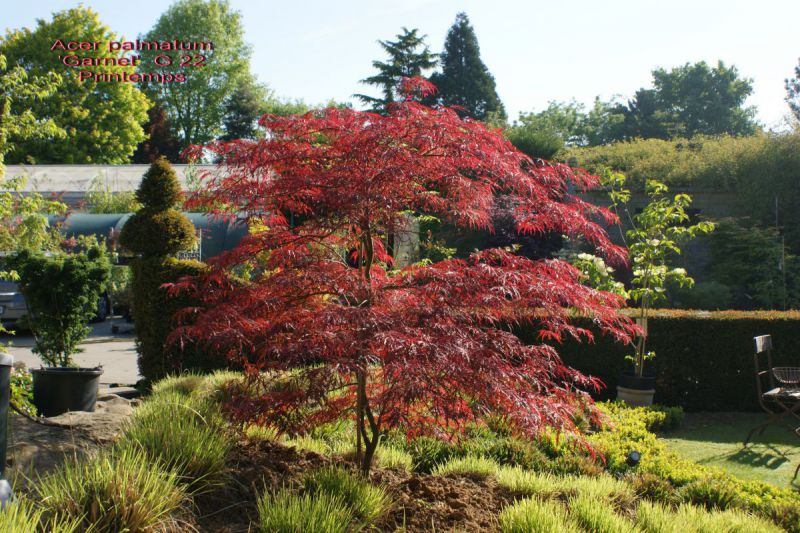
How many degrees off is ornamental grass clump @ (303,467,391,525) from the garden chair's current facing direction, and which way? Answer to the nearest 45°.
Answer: approximately 90° to its right

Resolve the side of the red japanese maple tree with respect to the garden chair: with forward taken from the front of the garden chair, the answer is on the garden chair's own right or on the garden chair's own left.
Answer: on the garden chair's own right

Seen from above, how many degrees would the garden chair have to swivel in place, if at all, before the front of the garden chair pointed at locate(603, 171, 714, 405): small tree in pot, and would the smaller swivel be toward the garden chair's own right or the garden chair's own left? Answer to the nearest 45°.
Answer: approximately 180°

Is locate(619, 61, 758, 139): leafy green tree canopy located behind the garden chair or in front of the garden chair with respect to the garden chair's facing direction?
behind

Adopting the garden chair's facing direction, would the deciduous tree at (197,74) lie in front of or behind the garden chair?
behind

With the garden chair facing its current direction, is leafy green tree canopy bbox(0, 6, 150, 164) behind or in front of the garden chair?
behind

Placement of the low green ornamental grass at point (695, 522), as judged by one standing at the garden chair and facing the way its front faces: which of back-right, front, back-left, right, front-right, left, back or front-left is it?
front-right

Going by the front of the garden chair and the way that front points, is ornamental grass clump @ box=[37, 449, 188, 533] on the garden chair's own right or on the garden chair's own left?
on the garden chair's own right

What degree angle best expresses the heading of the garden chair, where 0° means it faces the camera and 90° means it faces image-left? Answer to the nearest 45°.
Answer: approximately 315°

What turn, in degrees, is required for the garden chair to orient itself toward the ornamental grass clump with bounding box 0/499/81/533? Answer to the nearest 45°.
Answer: approximately 90° to its right
